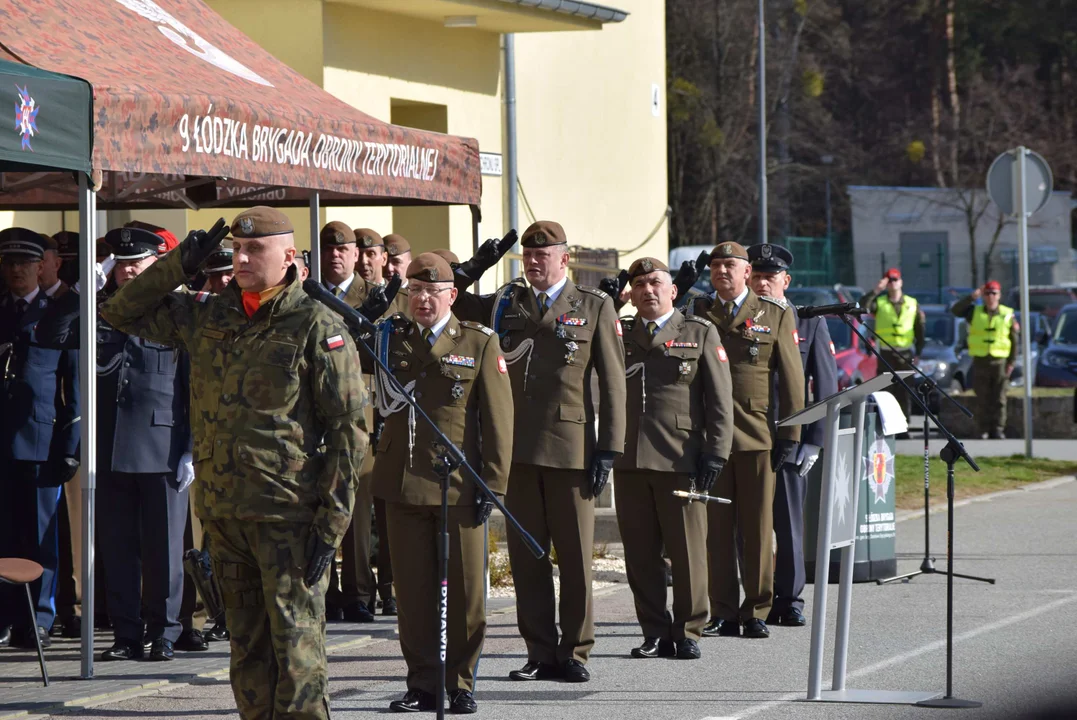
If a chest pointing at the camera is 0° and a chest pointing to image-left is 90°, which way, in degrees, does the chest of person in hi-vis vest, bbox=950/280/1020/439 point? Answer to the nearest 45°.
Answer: approximately 0°

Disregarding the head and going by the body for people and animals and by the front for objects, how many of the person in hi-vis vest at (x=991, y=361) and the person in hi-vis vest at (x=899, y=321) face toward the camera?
2

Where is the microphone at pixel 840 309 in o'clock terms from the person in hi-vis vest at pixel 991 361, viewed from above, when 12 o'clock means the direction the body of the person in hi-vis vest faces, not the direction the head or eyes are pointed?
The microphone is roughly at 12 o'clock from the person in hi-vis vest.

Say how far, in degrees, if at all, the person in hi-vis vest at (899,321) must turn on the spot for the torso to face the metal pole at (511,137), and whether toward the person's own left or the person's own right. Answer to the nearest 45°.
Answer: approximately 45° to the person's own right

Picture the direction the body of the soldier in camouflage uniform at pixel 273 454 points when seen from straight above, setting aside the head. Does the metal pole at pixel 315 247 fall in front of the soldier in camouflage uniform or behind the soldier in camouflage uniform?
behind

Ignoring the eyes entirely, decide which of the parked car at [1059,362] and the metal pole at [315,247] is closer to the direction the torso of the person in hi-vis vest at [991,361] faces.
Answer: the metal pole

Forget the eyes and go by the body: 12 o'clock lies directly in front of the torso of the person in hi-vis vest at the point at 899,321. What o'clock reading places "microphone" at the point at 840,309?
The microphone is roughly at 12 o'clock from the person in hi-vis vest.
